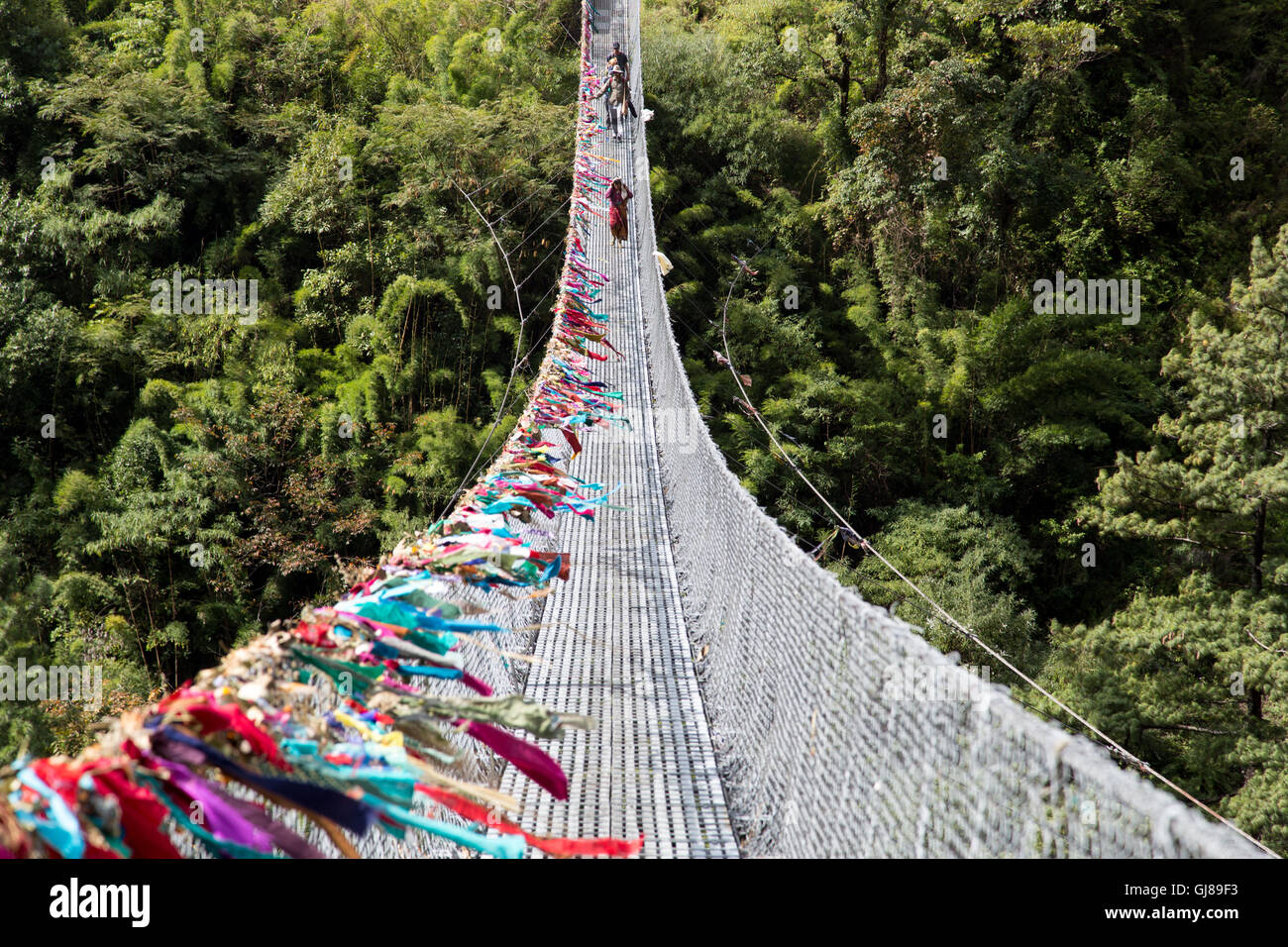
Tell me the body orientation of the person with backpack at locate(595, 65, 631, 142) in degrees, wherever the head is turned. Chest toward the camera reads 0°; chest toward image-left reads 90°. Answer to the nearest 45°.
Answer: approximately 0°
